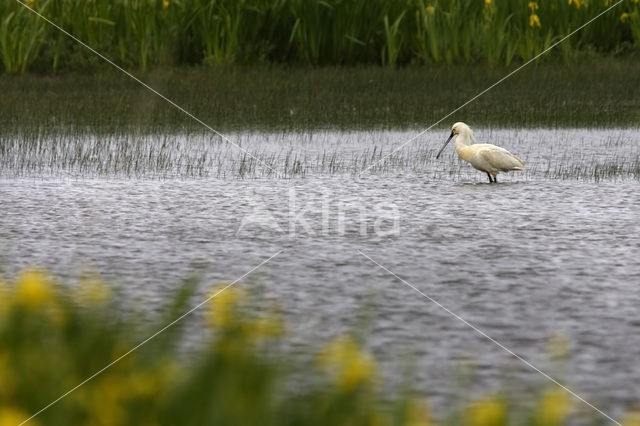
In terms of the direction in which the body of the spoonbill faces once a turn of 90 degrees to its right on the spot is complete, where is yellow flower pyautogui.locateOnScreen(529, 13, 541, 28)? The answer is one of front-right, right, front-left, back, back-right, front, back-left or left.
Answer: front

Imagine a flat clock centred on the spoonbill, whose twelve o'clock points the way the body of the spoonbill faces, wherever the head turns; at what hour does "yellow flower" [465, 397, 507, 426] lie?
The yellow flower is roughly at 9 o'clock from the spoonbill.

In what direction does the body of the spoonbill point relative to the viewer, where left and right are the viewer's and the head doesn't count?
facing to the left of the viewer

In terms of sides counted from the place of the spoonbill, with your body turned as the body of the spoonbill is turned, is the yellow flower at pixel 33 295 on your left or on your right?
on your left

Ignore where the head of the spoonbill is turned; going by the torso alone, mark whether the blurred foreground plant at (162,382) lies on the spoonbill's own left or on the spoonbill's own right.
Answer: on the spoonbill's own left

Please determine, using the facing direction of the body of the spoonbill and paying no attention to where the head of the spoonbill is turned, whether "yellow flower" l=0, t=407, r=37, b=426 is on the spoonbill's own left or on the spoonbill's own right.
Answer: on the spoonbill's own left

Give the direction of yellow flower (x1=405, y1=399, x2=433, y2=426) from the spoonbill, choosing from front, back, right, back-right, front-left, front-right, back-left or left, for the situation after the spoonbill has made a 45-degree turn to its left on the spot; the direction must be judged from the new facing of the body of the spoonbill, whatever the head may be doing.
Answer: front-left
